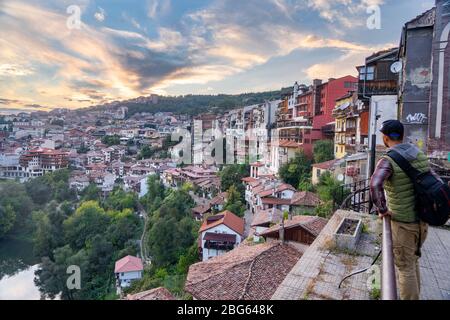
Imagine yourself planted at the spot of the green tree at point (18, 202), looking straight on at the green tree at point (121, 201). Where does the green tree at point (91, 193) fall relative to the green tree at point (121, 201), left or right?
left

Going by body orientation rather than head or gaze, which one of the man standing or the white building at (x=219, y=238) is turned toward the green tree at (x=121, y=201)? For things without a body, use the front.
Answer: the man standing

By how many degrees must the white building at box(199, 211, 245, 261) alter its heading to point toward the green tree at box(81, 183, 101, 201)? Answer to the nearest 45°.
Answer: approximately 135° to its right

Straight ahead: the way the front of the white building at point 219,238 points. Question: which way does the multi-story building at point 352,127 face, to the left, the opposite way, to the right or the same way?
to the right

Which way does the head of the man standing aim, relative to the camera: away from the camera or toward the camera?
away from the camera

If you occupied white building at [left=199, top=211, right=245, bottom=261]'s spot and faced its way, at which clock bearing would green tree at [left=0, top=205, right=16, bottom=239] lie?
The green tree is roughly at 4 o'clock from the white building.

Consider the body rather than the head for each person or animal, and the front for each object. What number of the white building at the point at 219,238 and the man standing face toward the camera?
1

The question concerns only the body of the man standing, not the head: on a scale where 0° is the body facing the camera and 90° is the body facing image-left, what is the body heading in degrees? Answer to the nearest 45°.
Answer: approximately 135°

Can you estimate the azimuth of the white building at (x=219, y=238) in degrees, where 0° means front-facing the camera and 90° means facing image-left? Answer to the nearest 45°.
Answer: approximately 0°

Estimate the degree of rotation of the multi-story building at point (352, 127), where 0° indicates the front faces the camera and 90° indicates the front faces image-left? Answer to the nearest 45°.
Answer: approximately 45°

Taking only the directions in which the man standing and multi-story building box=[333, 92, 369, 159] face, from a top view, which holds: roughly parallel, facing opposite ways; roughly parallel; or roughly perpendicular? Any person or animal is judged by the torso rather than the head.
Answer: roughly perpendicular
